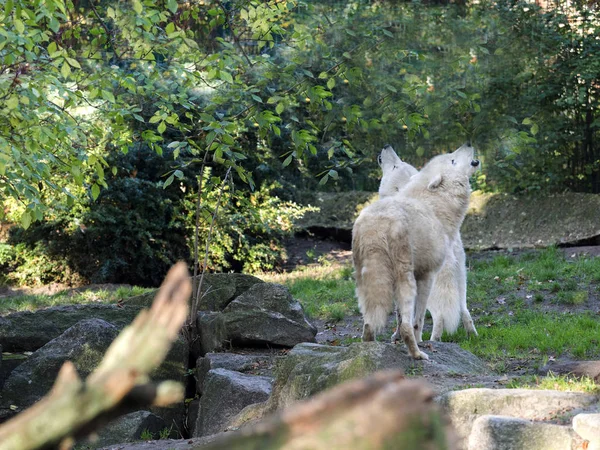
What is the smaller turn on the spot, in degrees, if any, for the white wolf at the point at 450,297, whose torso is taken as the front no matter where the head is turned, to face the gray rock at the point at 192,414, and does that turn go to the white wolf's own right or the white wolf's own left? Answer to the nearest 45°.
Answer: approximately 90° to the white wolf's own left

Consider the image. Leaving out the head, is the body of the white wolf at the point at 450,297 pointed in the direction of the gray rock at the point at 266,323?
no

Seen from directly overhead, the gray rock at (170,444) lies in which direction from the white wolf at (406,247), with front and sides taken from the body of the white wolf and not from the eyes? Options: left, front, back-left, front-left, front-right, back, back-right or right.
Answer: back

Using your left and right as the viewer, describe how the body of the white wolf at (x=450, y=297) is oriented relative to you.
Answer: facing away from the viewer and to the left of the viewer

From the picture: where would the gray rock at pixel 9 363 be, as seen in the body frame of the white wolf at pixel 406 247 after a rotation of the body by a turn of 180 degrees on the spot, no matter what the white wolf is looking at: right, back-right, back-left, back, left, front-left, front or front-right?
front-right

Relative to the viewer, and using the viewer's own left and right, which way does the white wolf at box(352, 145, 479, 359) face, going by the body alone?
facing away from the viewer and to the right of the viewer

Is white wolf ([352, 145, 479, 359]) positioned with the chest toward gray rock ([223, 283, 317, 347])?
no

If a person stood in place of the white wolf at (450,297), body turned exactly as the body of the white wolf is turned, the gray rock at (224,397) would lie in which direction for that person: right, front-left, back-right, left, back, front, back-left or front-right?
left

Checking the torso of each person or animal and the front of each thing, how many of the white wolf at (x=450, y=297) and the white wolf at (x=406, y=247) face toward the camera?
0

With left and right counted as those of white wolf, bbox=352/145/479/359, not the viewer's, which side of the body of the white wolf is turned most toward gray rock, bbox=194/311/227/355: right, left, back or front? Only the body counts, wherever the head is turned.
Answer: left

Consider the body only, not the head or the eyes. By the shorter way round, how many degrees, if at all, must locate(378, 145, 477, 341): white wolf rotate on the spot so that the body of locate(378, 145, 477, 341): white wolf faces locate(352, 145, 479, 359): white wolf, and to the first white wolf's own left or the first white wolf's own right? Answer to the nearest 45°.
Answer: approximately 135° to the first white wolf's own left

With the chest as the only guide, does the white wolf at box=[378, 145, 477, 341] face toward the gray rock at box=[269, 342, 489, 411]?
no

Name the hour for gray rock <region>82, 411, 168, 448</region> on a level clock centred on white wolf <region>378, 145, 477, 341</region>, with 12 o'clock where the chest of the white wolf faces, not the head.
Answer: The gray rock is roughly at 9 o'clock from the white wolf.
